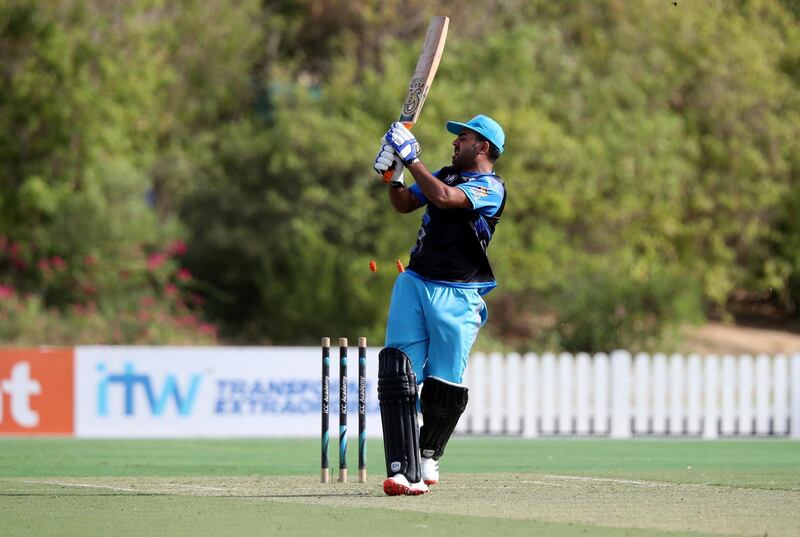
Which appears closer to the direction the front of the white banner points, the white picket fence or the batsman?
the batsman

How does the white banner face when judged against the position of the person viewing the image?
facing the viewer

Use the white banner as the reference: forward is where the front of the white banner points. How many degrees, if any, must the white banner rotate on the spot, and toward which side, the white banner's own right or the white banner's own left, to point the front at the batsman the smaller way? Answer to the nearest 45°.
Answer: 0° — it already faces them

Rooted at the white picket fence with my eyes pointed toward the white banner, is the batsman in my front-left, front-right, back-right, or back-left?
front-left

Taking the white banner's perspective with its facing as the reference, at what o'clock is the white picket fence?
The white picket fence is roughly at 9 o'clock from the white banner.

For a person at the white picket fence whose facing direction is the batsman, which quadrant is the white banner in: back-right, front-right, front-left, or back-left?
front-right
